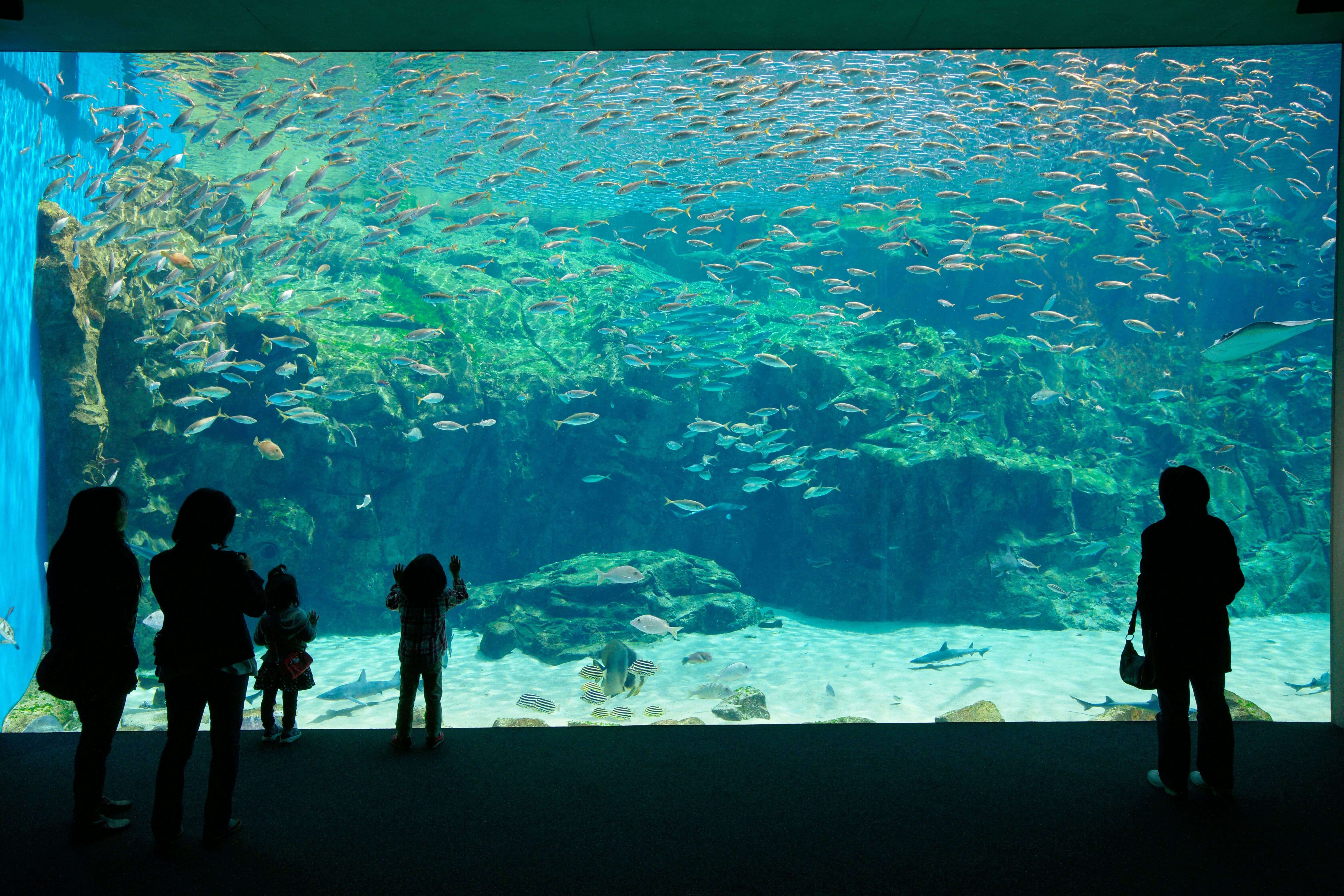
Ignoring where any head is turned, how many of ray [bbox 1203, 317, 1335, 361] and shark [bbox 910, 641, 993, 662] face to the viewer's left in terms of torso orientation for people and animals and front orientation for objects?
2

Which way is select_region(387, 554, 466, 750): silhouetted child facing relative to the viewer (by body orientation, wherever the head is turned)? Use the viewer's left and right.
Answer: facing away from the viewer

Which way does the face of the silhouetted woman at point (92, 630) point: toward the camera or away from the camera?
away from the camera

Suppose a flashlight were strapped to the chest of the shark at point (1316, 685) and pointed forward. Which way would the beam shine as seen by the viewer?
to the viewer's right

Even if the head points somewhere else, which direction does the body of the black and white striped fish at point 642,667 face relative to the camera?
to the viewer's left

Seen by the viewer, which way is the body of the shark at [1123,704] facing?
to the viewer's right

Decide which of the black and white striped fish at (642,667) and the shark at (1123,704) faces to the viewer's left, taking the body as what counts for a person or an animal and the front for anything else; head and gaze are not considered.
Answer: the black and white striped fish

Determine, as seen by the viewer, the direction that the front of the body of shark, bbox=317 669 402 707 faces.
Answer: to the viewer's left

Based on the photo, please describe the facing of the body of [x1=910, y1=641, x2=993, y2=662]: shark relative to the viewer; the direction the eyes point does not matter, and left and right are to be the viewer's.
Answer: facing to the left of the viewer

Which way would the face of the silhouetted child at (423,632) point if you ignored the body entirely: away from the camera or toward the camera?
away from the camera

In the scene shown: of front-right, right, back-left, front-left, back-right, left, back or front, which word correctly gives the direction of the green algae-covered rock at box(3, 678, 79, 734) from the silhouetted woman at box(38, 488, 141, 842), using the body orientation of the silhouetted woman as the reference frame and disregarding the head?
left

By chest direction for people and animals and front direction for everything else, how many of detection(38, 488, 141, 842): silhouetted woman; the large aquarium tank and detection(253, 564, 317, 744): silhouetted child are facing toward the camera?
1

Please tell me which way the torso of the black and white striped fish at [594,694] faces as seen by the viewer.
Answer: to the viewer's left

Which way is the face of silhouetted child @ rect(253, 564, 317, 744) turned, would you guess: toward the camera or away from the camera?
away from the camera

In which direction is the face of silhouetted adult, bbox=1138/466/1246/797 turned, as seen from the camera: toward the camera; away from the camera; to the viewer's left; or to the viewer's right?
away from the camera
